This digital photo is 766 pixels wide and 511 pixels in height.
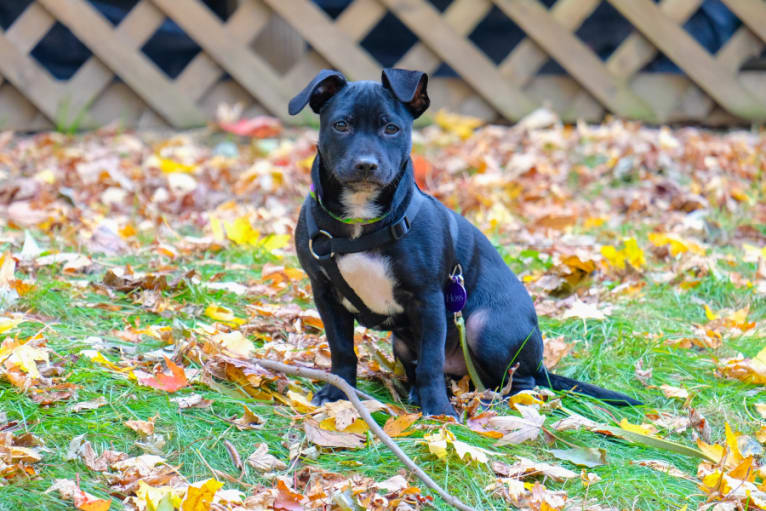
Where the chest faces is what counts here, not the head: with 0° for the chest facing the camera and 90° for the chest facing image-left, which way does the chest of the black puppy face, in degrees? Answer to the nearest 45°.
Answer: approximately 45°

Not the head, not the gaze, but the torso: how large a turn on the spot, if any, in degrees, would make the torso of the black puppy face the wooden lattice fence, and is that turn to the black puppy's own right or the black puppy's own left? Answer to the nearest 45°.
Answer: approximately 135° to the black puppy's own right

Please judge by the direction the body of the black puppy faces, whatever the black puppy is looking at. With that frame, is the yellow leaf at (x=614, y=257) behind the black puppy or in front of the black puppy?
behind

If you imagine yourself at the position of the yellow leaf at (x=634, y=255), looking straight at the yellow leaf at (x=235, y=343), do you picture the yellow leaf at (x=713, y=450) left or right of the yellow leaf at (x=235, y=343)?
left

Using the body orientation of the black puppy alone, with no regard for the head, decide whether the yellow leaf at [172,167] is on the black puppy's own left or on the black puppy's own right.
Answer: on the black puppy's own right

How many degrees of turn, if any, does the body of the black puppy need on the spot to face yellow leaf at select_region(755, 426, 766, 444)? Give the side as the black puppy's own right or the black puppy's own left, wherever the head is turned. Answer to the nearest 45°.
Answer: approximately 135° to the black puppy's own left

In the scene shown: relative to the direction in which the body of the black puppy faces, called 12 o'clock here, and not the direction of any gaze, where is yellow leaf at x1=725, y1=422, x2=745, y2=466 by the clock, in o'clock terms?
The yellow leaf is roughly at 8 o'clock from the black puppy.
